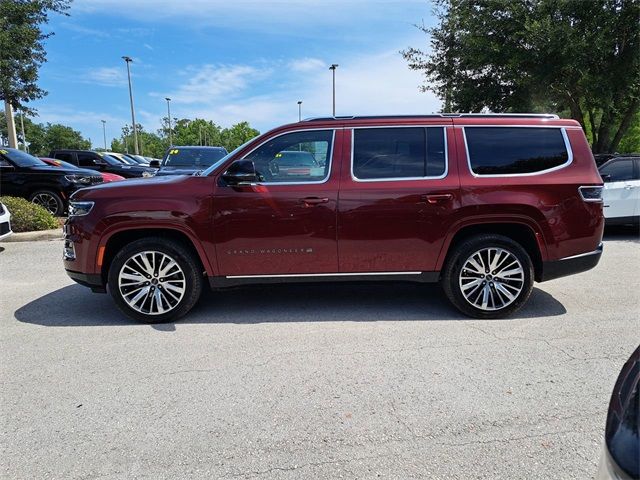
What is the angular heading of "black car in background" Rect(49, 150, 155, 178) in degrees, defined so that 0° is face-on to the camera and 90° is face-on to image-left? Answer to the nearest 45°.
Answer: approximately 315°

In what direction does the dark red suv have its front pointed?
to the viewer's left

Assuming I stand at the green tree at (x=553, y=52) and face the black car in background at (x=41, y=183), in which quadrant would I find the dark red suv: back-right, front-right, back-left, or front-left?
front-left

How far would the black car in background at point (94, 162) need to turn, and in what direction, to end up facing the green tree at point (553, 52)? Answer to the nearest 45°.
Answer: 0° — it already faces it

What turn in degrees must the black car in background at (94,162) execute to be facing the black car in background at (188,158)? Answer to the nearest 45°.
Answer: approximately 45° to its right

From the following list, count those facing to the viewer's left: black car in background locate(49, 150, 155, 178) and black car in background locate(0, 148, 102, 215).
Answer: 0

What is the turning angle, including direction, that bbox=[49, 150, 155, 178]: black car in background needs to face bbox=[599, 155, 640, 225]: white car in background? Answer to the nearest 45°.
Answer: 0° — it already faces it

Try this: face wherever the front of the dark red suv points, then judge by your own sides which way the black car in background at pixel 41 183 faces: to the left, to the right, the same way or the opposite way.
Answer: the opposite way

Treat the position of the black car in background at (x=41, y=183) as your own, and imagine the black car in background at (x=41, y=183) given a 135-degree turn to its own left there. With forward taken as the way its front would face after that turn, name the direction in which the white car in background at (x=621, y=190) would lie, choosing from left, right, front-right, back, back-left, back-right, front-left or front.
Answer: back-right

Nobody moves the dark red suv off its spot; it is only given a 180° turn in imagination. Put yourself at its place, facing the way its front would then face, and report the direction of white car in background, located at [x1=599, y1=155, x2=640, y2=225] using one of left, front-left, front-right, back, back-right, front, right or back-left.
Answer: front-left

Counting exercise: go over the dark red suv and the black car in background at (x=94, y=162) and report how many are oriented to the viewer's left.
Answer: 1

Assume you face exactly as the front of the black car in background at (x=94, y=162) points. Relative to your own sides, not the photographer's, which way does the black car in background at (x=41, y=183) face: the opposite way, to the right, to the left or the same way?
the same way

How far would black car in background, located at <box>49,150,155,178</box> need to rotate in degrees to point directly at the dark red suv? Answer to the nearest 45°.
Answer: approximately 45° to its right

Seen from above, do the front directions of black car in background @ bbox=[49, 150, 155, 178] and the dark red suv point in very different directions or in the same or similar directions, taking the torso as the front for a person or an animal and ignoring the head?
very different directions

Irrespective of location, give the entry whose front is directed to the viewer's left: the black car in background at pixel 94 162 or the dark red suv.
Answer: the dark red suv

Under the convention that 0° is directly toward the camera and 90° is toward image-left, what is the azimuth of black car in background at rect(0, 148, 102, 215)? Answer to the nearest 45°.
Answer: approximately 315°
